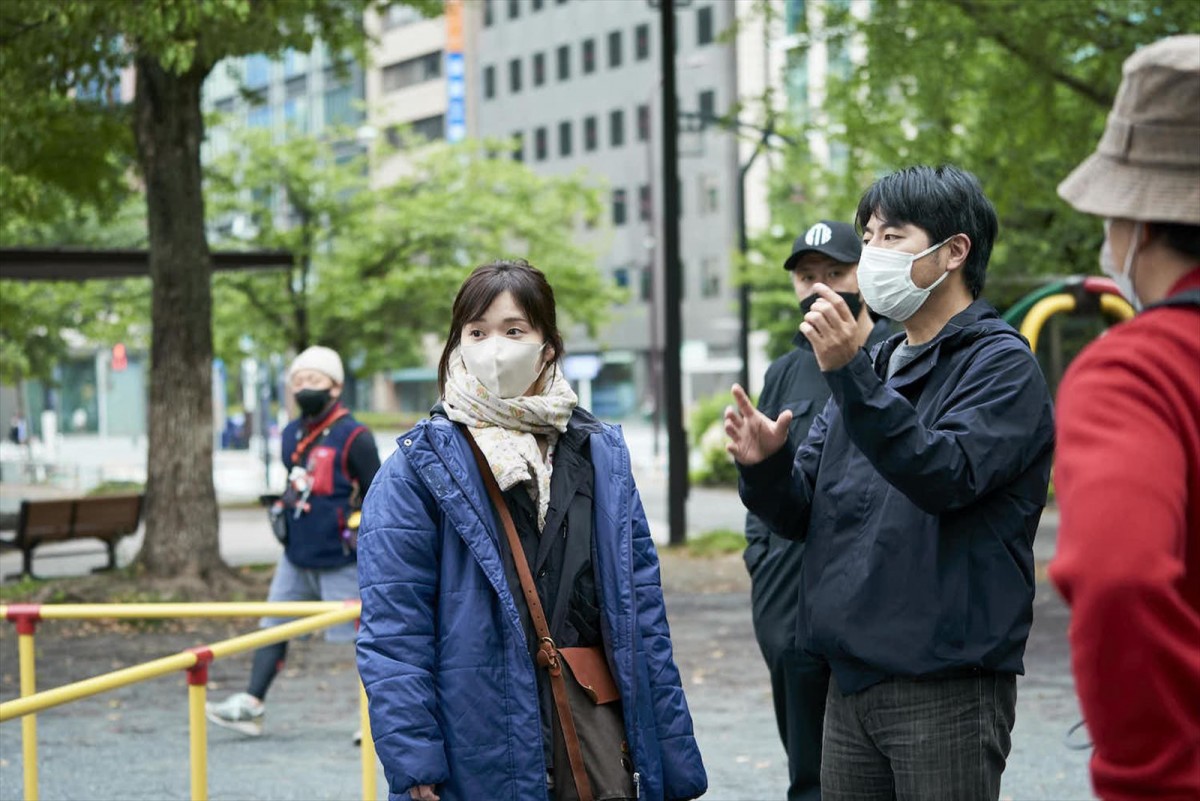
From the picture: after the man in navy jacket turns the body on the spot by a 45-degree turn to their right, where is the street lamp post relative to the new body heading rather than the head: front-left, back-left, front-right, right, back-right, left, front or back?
right

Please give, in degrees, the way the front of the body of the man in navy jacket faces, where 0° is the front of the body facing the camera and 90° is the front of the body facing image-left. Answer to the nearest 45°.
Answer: approximately 45°

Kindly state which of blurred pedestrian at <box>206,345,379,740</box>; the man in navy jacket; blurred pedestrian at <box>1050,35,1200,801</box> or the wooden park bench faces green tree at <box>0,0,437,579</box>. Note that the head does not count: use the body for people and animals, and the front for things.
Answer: blurred pedestrian at <box>1050,35,1200,801</box>

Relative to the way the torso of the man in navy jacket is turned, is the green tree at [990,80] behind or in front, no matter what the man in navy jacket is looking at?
behind

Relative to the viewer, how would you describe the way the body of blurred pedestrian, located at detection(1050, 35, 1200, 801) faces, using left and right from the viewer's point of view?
facing away from the viewer and to the left of the viewer

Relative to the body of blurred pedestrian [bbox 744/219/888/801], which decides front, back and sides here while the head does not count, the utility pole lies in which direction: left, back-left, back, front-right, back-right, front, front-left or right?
back-right

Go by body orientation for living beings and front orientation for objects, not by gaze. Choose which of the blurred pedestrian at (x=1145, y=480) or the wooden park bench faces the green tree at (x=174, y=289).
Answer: the blurred pedestrian

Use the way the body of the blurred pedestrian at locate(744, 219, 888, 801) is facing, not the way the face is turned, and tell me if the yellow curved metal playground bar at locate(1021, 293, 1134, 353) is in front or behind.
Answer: behind

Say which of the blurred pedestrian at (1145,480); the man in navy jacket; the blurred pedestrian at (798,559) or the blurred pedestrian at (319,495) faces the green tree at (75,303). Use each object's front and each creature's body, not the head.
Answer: the blurred pedestrian at (1145,480)
